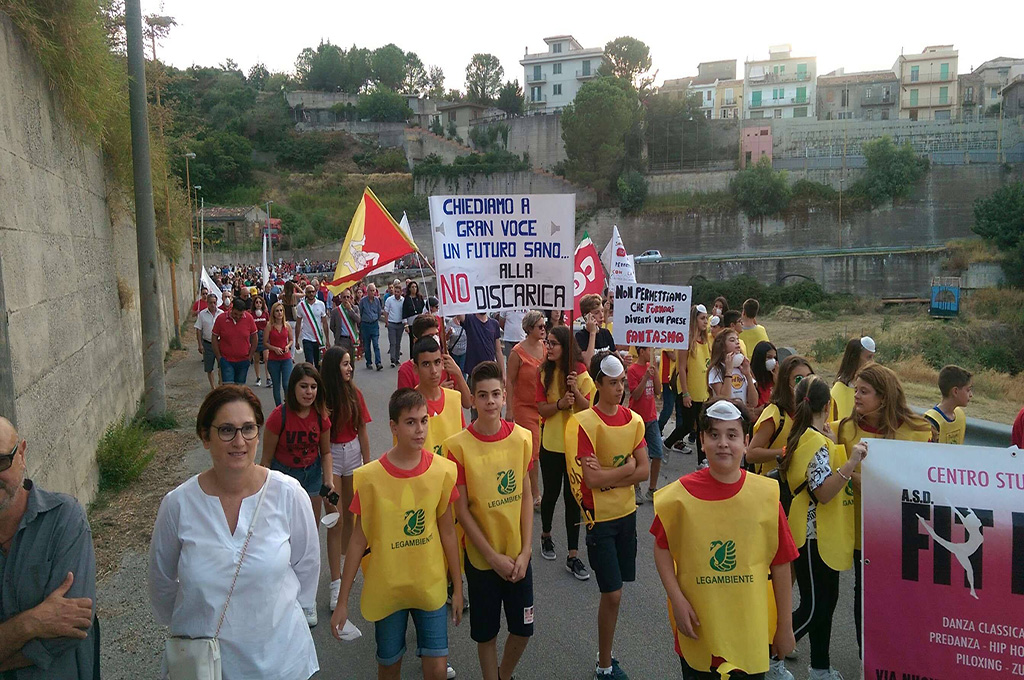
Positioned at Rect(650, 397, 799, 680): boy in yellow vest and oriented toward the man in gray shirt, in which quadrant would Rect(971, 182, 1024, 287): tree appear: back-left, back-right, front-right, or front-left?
back-right

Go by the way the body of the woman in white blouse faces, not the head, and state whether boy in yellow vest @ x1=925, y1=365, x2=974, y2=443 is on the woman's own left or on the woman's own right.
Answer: on the woman's own left

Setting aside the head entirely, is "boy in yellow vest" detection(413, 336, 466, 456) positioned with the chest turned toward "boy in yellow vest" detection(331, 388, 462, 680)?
yes

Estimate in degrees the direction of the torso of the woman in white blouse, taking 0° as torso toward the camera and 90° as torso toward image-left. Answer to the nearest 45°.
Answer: approximately 0°

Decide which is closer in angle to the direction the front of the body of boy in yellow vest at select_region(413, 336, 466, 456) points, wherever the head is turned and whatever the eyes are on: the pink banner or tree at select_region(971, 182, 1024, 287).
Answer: the pink banner

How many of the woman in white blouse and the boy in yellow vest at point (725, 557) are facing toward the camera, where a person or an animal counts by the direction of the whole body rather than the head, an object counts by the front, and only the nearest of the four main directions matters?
2

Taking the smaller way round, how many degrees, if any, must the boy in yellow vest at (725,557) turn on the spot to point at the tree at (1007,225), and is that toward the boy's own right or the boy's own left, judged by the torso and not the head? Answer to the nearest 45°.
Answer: approximately 180°
